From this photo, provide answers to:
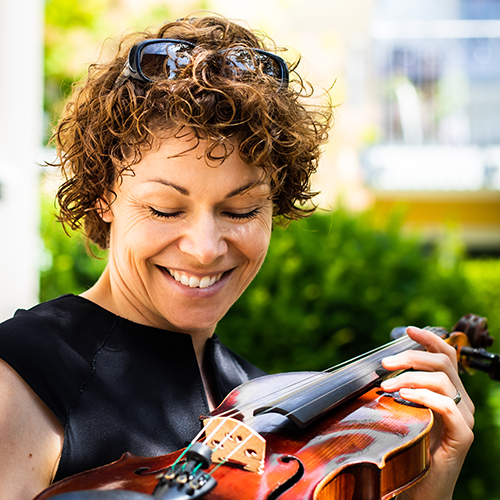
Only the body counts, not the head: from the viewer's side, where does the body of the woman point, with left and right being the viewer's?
facing the viewer and to the right of the viewer

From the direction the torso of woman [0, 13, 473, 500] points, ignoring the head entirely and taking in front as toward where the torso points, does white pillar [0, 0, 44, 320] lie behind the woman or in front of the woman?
behind
